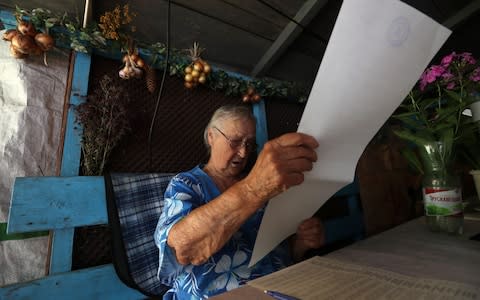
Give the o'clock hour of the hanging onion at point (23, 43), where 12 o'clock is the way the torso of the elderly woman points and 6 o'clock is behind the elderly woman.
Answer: The hanging onion is roughly at 5 o'clock from the elderly woman.

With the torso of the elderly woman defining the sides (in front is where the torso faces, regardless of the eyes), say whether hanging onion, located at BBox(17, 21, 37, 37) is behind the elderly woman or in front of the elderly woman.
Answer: behind

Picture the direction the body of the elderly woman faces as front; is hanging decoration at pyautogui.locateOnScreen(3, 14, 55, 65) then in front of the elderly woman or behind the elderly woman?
behind

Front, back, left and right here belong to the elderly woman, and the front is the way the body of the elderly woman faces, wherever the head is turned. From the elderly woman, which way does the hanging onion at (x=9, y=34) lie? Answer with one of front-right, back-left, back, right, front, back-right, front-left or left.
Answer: back-right

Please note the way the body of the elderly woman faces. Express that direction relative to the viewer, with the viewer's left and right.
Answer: facing the viewer and to the right of the viewer

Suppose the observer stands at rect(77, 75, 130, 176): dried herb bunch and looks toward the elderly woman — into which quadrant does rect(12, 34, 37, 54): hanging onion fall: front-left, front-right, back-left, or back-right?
back-right
